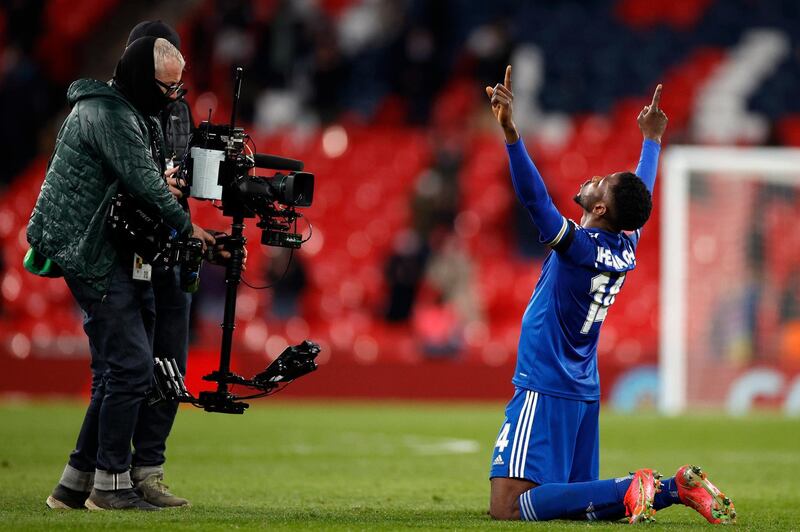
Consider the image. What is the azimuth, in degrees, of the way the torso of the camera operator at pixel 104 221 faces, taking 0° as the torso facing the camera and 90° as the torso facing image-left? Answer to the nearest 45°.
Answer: approximately 270°

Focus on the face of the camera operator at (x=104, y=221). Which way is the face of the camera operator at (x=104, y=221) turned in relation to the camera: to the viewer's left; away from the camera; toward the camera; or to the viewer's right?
to the viewer's right

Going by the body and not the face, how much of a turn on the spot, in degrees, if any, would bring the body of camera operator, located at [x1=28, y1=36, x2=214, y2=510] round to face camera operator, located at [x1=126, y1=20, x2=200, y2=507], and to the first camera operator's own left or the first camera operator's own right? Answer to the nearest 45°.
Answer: approximately 45° to the first camera operator's own left
